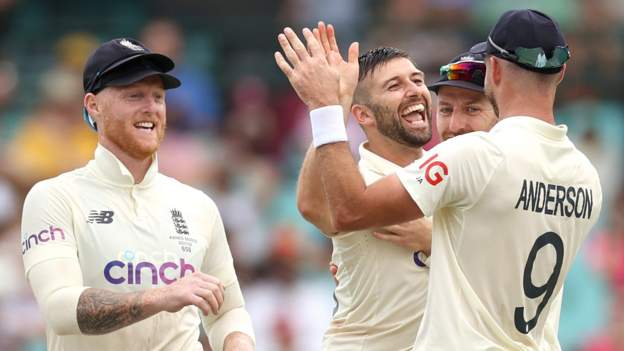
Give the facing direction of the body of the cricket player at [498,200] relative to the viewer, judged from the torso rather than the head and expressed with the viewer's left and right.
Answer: facing away from the viewer and to the left of the viewer

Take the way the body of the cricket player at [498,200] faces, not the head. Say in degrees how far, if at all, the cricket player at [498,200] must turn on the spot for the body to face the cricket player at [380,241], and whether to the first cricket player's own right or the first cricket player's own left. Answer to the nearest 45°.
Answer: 0° — they already face them

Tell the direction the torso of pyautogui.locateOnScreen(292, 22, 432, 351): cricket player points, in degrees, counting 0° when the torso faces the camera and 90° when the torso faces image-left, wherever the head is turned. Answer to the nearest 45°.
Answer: approximately 315°

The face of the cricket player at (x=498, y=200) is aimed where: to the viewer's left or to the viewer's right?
to the viewer's left

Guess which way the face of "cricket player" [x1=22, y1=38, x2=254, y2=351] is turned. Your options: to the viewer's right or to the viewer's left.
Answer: to the viewer's right

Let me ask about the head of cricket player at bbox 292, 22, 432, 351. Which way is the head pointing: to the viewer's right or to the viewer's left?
to the viewer's right

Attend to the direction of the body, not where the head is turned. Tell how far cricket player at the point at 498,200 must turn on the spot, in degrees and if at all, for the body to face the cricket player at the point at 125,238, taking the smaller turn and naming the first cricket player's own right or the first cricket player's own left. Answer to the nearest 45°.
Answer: approximately 45° to the first cricket player's own left

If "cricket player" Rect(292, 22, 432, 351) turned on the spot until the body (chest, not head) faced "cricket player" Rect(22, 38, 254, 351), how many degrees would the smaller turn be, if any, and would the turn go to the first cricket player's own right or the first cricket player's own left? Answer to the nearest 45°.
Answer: approximately 135° to the first cricket player's own right

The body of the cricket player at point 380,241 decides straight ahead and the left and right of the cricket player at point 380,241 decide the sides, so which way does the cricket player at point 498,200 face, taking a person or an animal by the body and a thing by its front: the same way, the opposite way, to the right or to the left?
the opposite way
